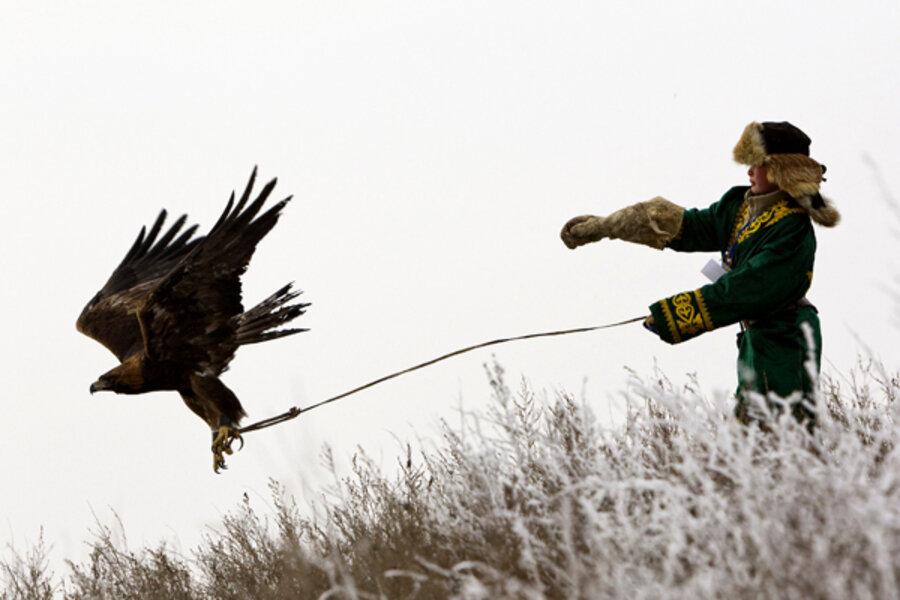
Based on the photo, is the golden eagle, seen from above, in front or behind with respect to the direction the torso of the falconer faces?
in front

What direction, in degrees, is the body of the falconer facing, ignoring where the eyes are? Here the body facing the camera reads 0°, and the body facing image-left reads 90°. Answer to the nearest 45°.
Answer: approximately 90°
